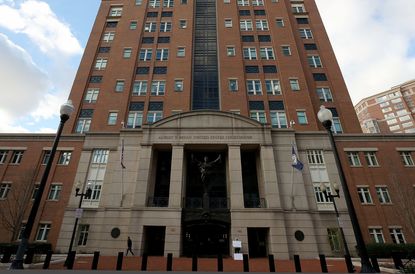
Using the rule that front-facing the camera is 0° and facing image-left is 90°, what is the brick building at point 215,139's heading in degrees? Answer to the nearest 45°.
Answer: approximately 0°

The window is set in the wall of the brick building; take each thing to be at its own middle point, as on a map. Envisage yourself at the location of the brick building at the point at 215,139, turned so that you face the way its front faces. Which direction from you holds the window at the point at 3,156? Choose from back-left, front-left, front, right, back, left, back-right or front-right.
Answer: right

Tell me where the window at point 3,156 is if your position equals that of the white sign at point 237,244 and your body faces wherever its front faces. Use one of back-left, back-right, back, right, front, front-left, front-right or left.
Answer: right

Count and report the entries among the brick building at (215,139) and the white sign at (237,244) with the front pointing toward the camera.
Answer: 2

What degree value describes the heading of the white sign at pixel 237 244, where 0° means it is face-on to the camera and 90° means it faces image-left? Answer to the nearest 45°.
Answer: approximately 0°
